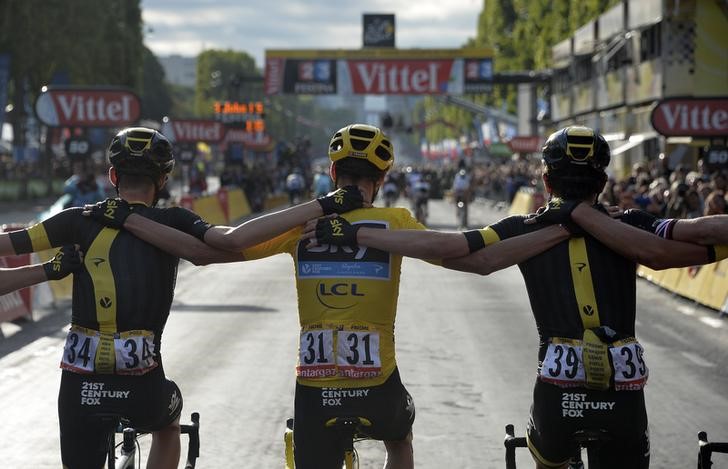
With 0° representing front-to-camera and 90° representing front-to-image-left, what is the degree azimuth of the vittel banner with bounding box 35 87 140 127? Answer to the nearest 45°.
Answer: approximately 0°

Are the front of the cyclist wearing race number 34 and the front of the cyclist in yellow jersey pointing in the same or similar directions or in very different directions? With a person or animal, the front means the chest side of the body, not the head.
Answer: same or similar directions

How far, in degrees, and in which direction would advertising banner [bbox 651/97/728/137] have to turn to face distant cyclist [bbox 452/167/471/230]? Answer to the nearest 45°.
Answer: approximately 135° to its right

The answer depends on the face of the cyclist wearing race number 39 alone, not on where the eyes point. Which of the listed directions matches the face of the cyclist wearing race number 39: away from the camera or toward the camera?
away from the camera

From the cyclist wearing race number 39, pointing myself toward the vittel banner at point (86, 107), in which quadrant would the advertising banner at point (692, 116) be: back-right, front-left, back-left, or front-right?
front-right

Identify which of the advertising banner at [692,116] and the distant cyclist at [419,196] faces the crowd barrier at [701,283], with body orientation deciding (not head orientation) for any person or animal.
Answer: the advertising banner

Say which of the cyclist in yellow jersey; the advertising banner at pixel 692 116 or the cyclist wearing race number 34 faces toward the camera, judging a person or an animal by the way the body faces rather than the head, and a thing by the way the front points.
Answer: the advertising banner

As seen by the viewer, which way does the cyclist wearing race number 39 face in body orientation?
away from the camera

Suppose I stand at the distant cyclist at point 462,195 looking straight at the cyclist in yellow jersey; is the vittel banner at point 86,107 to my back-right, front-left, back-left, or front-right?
front-right

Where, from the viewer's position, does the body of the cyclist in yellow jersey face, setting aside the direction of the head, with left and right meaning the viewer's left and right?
facing away from the viewer

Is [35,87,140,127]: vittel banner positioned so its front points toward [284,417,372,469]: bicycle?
yes

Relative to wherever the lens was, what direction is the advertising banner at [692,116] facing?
facing the viewer
